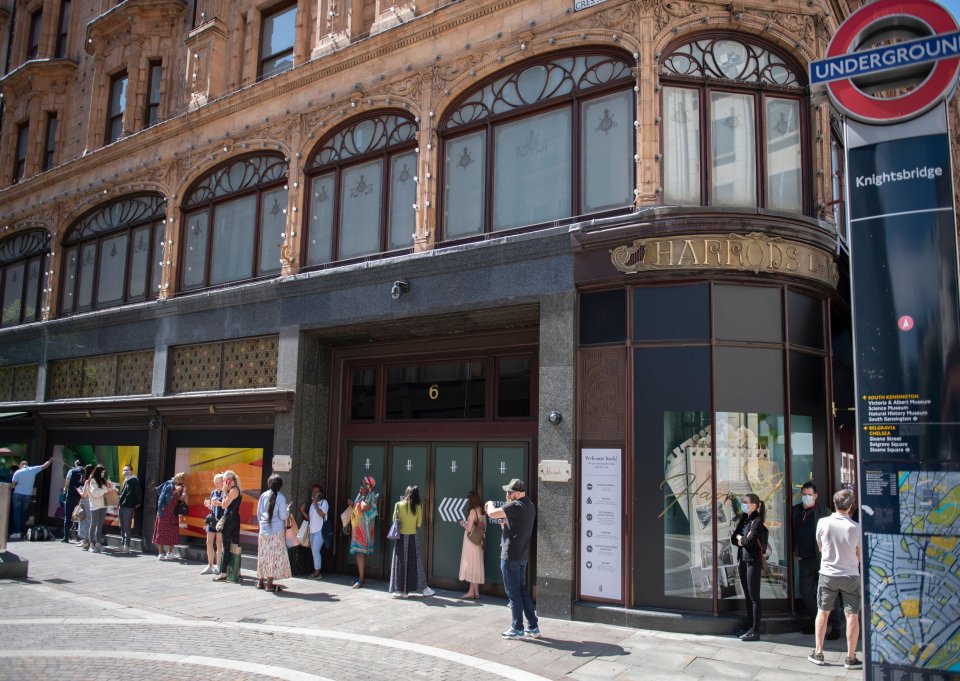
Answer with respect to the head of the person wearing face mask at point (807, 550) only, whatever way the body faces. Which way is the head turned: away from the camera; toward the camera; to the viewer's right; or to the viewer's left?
toward the camera

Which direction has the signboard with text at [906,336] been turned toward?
toward the camera

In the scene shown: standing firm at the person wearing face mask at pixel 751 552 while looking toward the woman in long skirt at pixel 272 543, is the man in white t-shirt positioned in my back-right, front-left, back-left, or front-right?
back-left

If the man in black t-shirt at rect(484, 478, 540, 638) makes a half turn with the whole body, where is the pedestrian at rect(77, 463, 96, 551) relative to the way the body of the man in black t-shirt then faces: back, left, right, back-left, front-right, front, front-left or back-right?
back-left

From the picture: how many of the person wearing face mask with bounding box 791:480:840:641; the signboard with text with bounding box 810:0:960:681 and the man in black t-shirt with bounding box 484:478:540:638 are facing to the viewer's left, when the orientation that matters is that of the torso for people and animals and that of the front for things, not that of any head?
1

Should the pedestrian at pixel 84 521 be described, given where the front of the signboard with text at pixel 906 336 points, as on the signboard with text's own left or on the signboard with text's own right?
on the signboard with text's own right

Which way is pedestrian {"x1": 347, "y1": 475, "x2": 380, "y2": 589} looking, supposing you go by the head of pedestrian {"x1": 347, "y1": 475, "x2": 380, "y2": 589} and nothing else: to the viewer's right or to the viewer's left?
to the viewer's left

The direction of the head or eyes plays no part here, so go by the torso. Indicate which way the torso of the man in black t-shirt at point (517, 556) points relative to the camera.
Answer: to the viewer's left

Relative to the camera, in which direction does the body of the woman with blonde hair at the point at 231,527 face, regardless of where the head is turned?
to the viewer's left

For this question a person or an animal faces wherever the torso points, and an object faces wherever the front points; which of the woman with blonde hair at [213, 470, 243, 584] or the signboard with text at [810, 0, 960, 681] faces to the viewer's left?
the woman with blonde hair

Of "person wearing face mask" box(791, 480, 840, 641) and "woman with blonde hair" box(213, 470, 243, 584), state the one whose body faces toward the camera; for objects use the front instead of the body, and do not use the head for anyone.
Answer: the person wearing face mask

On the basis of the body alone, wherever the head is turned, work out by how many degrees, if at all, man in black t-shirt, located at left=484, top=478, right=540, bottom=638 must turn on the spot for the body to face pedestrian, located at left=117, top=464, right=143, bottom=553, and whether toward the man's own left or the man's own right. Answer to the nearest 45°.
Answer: approximately 45° to the man's own right

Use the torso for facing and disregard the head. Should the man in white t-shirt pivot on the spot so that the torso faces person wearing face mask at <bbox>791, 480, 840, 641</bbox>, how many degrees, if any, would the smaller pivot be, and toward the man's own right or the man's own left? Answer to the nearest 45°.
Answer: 0° — they already face them

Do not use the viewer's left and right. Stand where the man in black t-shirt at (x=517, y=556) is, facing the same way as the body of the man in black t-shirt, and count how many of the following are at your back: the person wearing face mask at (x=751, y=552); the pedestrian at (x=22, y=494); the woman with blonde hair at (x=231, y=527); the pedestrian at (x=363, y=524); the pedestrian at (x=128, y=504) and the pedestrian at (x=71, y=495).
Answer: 1

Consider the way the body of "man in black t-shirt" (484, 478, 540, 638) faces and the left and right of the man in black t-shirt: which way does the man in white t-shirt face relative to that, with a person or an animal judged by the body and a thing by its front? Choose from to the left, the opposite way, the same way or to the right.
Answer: to the right
